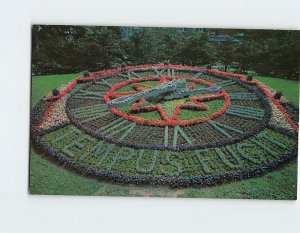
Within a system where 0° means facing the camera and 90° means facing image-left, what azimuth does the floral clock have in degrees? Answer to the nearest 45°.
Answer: approximately 0°
